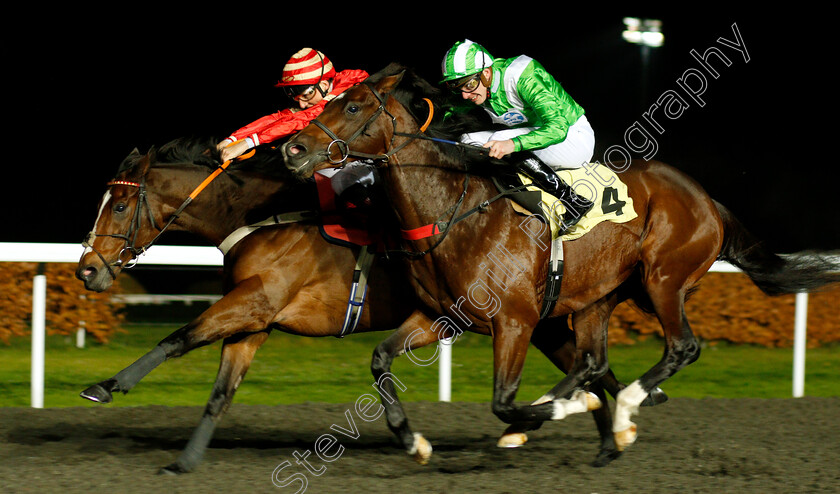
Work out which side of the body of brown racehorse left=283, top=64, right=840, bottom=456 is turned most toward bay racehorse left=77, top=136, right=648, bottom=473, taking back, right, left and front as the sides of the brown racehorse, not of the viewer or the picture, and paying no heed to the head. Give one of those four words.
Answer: front

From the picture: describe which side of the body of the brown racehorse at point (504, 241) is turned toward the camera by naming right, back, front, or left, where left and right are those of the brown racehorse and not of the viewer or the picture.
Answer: left

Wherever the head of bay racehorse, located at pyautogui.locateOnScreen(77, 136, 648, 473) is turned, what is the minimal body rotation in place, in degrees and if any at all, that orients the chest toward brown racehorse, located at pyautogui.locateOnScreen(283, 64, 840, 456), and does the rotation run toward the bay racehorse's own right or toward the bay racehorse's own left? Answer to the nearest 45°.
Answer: approximately 180°

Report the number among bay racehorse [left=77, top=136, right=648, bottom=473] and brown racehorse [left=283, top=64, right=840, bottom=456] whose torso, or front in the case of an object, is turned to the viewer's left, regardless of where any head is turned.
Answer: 2

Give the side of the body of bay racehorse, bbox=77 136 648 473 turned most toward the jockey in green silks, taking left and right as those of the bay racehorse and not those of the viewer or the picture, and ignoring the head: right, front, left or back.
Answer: back

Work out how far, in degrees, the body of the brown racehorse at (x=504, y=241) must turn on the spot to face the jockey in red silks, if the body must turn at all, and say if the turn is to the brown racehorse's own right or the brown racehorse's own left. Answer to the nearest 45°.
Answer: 0° — it already faces them

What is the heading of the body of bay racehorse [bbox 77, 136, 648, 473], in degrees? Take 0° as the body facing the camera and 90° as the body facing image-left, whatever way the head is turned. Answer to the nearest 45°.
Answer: approximately 90°
